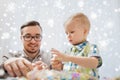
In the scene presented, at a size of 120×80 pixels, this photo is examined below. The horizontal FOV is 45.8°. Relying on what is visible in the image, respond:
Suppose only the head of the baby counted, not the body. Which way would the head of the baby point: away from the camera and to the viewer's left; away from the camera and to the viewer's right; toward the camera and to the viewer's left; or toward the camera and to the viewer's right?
toward the camera and to the viewer's left

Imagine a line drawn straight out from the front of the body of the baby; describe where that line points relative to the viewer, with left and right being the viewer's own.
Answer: facing the viewer and to the left of the viewer

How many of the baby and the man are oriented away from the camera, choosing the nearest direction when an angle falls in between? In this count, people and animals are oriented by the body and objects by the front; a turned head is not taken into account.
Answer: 0

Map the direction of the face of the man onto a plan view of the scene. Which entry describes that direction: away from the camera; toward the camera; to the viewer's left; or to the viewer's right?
toward the camera

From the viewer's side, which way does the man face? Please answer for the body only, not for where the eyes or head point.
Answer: toward the camera
